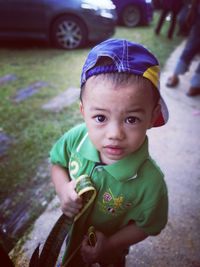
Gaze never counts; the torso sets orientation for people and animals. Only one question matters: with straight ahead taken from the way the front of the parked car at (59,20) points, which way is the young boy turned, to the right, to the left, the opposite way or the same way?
to the right

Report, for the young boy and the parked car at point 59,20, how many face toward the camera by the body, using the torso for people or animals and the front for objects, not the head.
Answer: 1

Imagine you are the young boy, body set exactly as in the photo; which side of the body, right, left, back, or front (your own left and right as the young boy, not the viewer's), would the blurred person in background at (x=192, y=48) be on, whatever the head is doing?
back

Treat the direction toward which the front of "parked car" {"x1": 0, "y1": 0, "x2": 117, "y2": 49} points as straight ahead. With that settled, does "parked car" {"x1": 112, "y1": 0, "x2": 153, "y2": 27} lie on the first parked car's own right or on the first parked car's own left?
on the first parked car's own left

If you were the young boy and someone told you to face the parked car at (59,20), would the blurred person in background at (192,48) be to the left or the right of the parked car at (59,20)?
right

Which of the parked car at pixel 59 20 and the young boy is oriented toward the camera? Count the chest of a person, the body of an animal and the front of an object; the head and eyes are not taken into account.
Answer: the young boy

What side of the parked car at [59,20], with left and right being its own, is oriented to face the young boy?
right

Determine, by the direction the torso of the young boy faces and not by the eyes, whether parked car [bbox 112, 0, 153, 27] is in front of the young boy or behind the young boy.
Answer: behind

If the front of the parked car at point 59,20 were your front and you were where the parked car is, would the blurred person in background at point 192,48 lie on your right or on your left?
on your right

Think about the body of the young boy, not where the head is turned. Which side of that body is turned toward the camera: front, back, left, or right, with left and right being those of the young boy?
front

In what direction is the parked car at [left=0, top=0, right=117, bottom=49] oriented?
to the viewer's right

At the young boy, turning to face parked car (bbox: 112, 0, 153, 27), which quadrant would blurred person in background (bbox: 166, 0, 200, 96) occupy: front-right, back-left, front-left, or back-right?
front-right

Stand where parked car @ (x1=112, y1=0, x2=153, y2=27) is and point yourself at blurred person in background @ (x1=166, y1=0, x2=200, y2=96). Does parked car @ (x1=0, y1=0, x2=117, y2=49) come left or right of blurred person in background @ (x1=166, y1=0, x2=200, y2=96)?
right
